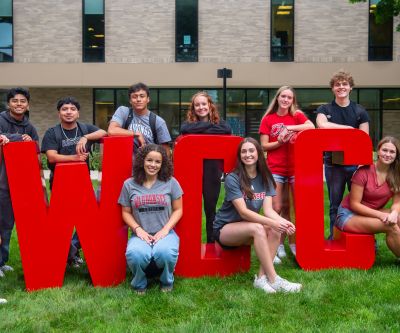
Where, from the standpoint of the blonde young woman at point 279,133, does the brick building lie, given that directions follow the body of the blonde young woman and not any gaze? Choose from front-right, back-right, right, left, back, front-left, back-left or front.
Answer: back

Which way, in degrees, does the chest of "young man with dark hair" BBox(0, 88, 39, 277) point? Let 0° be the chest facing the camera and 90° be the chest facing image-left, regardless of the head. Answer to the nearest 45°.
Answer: approximately 0°

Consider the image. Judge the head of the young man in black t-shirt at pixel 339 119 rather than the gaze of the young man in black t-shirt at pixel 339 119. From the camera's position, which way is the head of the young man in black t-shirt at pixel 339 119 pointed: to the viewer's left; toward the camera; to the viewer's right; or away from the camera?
toward the camera

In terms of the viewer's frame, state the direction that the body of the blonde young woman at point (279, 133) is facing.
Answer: toward the camera

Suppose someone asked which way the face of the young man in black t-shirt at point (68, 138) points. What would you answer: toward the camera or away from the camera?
toward the camera

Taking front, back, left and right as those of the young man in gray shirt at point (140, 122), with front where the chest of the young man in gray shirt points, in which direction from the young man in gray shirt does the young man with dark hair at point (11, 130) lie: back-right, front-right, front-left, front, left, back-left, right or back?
right

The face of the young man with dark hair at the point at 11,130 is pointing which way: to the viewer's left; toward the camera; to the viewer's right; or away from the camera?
toward the camera

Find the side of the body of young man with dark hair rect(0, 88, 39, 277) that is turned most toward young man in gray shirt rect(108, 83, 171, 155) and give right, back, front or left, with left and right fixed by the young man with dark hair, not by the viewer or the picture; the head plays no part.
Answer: left

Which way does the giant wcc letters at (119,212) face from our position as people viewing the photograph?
facing the viewer

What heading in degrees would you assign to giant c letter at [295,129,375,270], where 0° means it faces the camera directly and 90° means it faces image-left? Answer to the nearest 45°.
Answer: approximately 0°

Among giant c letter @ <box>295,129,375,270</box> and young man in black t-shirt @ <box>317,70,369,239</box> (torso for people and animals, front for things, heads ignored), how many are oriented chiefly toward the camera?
2

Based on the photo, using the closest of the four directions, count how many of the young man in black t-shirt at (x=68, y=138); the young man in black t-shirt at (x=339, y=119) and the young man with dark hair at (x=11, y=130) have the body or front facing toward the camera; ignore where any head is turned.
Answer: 3

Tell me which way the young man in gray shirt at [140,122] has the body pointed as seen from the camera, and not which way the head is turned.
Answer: toward the camera

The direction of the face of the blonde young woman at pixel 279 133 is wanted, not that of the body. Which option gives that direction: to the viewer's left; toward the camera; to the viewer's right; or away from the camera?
toward the camera
